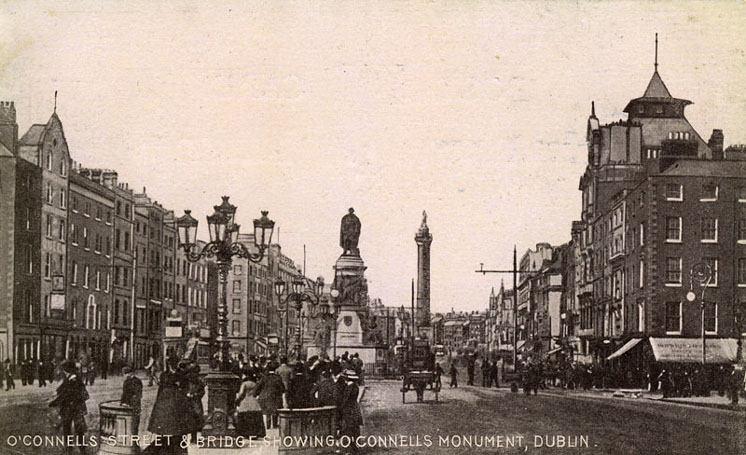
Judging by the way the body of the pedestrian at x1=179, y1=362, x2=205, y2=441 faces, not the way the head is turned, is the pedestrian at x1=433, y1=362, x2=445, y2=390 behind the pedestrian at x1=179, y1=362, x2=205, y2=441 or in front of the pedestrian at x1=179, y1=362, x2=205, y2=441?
in front

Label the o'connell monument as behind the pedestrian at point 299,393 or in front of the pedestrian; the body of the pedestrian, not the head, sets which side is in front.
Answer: in front

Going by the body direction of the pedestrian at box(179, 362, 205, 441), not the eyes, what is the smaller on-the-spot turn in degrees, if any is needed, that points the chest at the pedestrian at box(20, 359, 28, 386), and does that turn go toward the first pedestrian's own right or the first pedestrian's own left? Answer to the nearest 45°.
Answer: approximately 45° to the first pedestrian's own left

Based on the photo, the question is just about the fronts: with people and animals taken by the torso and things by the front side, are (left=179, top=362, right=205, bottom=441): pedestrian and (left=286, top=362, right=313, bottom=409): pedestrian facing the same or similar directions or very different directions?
same or similar directions

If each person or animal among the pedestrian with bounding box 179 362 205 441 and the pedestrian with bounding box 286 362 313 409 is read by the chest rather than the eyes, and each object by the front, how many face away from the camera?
2

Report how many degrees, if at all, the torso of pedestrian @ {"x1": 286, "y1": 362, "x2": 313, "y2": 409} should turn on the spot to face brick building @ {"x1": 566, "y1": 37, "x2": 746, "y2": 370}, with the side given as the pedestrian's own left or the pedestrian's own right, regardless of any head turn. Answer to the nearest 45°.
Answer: approximately 45° to the pedestrian's own right

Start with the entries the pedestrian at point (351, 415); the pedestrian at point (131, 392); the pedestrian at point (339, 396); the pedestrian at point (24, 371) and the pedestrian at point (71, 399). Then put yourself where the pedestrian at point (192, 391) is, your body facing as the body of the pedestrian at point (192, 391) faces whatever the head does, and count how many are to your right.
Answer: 2

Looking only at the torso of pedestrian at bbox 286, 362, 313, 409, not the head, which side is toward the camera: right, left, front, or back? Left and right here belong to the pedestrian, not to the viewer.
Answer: back

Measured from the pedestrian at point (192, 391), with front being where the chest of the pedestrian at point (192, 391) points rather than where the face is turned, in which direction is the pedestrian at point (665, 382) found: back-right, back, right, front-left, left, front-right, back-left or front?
front-right

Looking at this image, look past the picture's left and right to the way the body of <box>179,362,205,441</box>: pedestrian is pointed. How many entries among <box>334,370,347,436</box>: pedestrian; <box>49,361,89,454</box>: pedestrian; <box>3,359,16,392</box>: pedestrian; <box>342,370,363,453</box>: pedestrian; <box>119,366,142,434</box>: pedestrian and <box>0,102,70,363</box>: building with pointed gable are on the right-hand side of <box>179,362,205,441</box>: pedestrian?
2

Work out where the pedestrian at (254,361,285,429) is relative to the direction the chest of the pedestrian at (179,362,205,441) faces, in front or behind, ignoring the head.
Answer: in front

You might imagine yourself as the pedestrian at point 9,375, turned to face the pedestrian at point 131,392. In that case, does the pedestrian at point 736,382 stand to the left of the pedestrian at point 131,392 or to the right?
left
